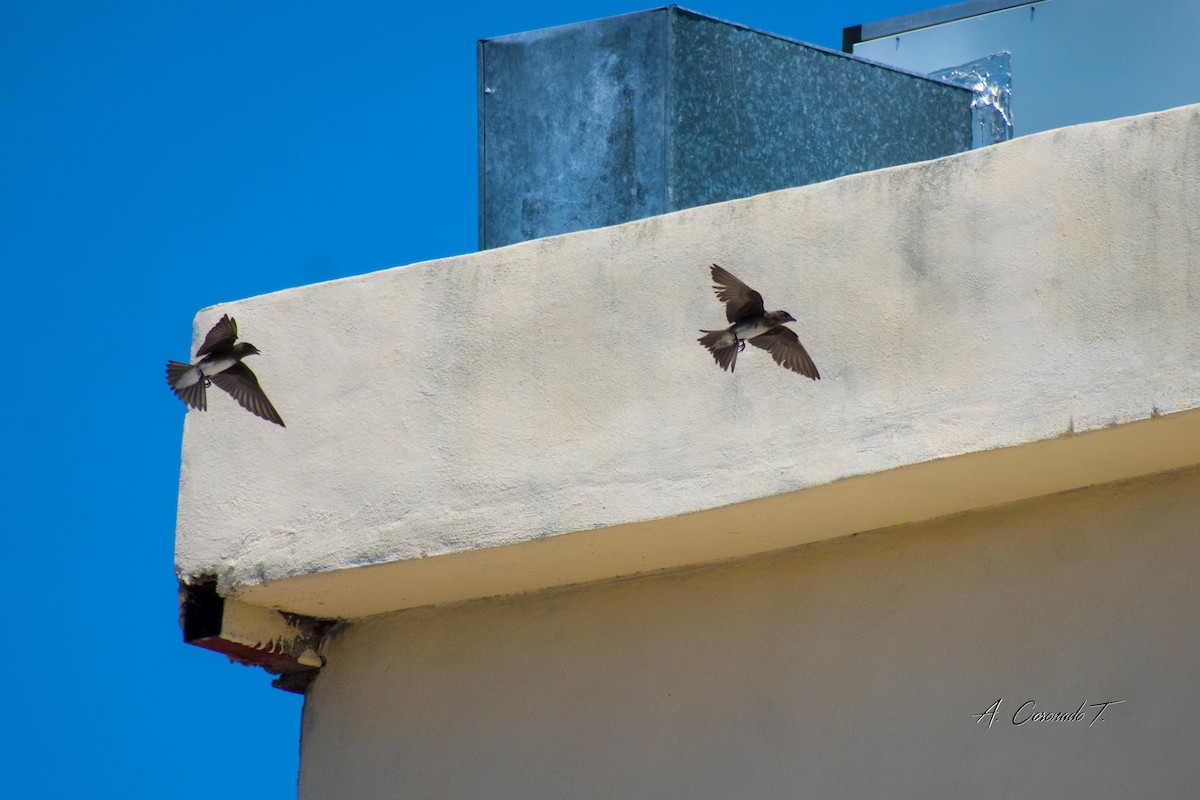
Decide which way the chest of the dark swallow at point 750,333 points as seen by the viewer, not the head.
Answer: to the viewer's right

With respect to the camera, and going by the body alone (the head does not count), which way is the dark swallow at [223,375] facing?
to the viewer's right

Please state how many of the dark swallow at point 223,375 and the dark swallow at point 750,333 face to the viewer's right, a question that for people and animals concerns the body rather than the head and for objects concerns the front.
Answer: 2

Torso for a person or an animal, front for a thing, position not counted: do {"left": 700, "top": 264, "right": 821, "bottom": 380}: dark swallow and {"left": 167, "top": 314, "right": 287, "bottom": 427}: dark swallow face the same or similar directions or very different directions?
same or similar directions

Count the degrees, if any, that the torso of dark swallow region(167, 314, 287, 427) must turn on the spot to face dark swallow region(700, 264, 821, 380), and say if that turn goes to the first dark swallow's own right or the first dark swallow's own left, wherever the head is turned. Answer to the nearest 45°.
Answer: approximately 45° to the first dark swallow's own right

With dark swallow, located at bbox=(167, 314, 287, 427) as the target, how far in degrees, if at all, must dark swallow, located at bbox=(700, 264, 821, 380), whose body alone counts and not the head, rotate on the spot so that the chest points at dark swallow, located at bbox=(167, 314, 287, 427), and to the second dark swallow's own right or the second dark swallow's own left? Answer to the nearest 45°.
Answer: approximately 180°
